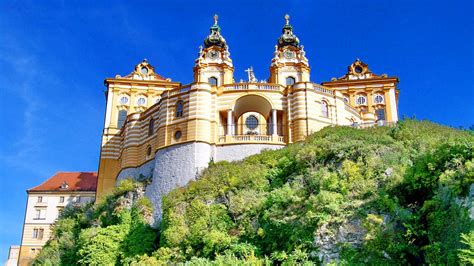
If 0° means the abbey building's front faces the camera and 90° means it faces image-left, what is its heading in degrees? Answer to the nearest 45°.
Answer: approximately 0°
